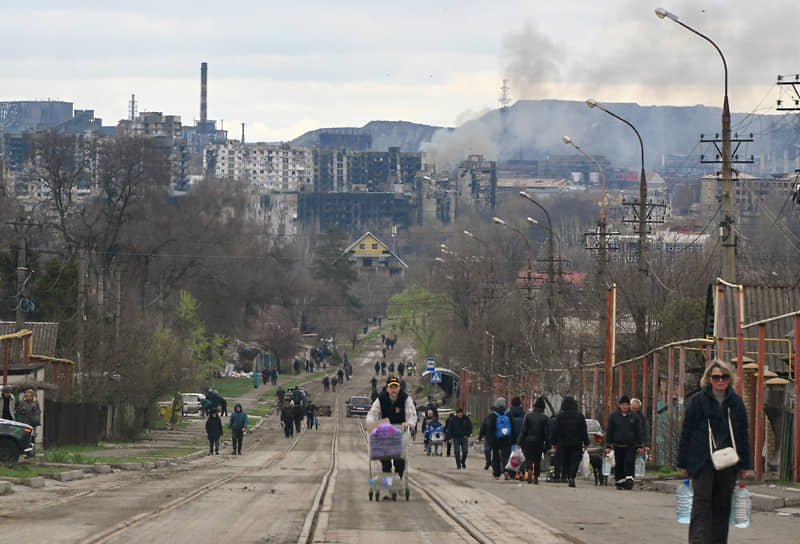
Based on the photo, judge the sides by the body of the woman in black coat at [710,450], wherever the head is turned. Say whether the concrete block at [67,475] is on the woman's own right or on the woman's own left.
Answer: on the woman's own right

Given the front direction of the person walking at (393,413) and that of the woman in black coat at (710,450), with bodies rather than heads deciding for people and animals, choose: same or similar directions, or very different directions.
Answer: same or similar directions

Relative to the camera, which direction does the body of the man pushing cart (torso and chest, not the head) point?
toward the camera

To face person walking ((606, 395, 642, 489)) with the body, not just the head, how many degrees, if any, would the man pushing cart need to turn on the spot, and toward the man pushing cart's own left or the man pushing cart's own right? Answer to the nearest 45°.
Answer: approximately 135° to the man pushing cart's own left

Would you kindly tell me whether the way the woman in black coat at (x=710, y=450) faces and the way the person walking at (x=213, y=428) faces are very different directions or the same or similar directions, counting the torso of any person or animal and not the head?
same or similar directions

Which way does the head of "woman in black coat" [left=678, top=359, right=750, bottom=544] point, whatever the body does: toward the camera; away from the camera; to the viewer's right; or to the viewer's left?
toward the camera

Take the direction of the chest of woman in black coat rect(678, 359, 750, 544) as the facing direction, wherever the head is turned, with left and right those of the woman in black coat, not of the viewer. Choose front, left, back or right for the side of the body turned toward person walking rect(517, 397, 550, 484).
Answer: back

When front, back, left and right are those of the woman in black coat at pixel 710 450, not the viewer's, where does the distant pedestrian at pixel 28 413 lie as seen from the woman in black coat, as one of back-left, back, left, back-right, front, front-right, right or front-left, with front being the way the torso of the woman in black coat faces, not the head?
back-right

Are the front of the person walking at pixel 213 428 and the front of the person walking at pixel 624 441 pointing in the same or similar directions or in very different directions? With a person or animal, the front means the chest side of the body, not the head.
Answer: same or similar directions

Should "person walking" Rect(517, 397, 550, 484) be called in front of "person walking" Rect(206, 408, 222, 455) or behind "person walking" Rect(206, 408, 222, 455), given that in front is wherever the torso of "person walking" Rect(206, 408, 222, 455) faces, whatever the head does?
in front

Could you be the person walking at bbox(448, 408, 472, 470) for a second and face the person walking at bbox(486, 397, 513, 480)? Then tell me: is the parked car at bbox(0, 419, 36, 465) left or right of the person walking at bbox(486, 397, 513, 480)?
right

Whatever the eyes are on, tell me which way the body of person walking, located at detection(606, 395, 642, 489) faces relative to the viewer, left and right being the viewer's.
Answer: facing the viewer

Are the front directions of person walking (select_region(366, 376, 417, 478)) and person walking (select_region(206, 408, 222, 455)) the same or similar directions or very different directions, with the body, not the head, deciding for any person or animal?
same or similar directions

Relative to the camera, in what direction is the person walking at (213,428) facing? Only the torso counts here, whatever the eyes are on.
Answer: toward the camera
